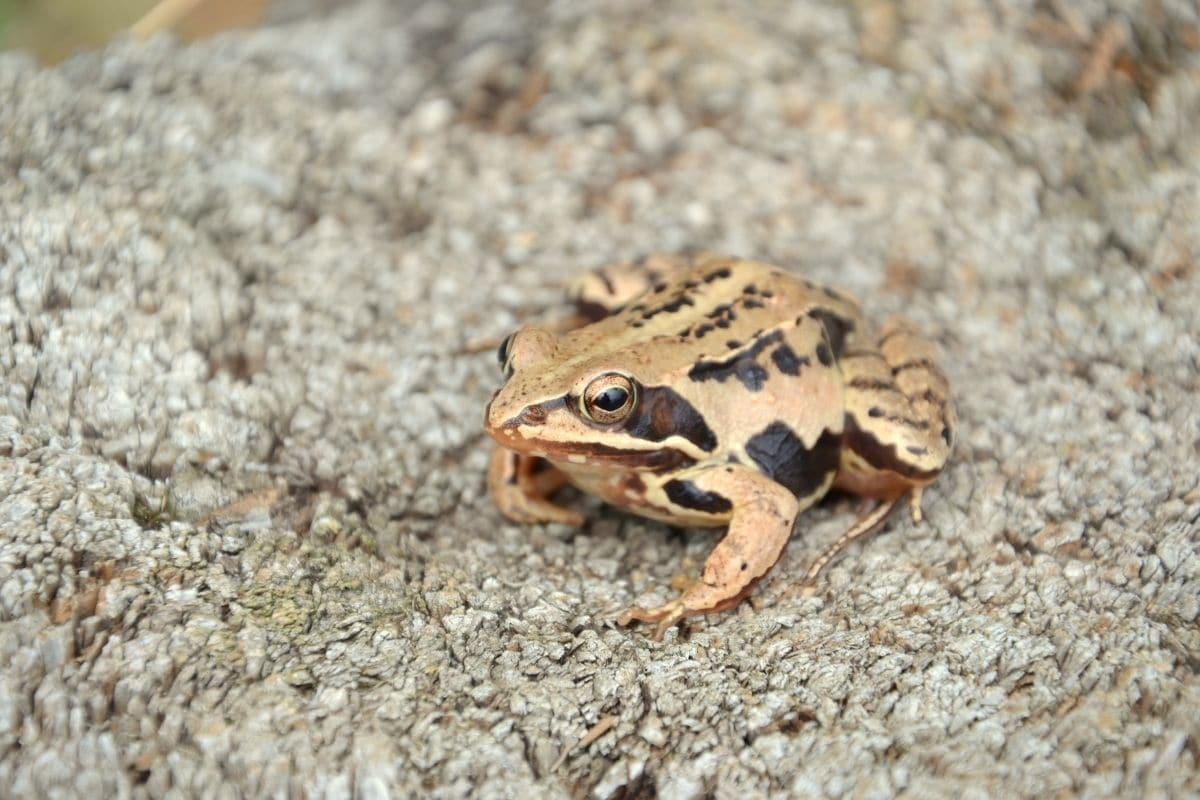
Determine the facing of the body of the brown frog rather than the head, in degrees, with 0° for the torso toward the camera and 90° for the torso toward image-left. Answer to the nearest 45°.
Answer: approximately 45°
